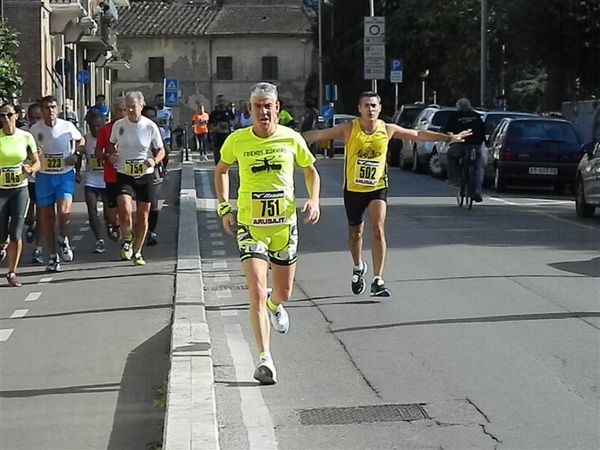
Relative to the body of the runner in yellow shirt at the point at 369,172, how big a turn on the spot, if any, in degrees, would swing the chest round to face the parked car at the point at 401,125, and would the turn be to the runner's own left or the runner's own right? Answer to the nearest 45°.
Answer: approximately 180°

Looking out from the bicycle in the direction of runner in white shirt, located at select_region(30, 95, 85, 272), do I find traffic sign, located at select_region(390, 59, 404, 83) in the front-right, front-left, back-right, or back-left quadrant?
back-right

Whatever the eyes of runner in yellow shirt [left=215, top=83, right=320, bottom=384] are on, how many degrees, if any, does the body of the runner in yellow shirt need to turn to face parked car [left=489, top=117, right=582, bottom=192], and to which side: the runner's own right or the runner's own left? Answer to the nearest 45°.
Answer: approximately 180°

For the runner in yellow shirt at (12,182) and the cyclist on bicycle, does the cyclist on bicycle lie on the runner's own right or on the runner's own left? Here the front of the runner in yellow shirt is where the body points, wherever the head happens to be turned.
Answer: on the runner's own left

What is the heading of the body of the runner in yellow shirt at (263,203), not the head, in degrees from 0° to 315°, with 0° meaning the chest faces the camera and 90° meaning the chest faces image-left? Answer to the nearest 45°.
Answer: approximately 0°

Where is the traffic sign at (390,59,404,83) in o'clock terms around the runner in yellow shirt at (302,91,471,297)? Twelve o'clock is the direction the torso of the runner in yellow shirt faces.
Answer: The traffic sign is roughly at 6 o'clock from the runner in yellow shirt.

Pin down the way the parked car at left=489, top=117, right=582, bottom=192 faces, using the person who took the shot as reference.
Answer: facing away from the viewer

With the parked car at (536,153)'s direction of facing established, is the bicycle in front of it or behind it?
behind

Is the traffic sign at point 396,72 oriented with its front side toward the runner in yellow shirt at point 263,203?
yes
